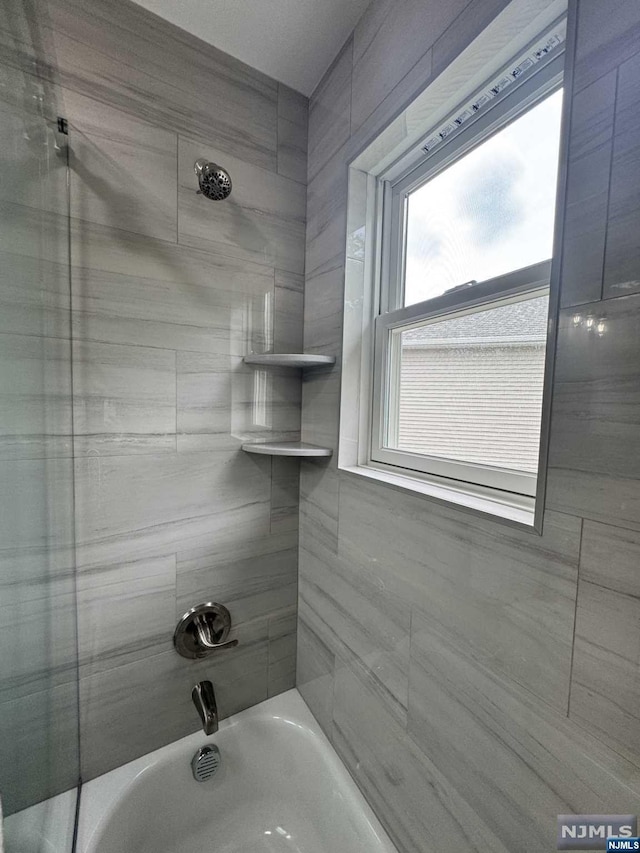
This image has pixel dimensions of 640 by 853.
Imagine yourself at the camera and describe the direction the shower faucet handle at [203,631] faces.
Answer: facing the viewer and to the right of the viewer

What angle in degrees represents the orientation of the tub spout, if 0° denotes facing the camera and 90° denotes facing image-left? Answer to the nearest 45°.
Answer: approximately 315°

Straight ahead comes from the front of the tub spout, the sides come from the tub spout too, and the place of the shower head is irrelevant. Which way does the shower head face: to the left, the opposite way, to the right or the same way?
the same way

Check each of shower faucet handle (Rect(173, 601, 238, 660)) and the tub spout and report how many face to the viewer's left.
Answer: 0

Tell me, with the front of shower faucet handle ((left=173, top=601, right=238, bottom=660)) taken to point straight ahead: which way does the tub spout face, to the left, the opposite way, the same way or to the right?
the same way

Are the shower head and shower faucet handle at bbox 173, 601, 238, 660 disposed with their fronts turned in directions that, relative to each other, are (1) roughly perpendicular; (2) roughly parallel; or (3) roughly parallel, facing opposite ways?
roughly parallel

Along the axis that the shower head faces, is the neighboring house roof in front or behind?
behind

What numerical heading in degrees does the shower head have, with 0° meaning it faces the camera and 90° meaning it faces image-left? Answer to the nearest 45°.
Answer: approximately 315°
